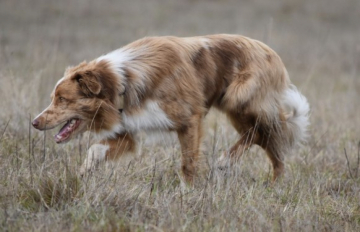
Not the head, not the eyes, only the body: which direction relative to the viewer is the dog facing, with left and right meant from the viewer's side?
facing to the left of the viewer
